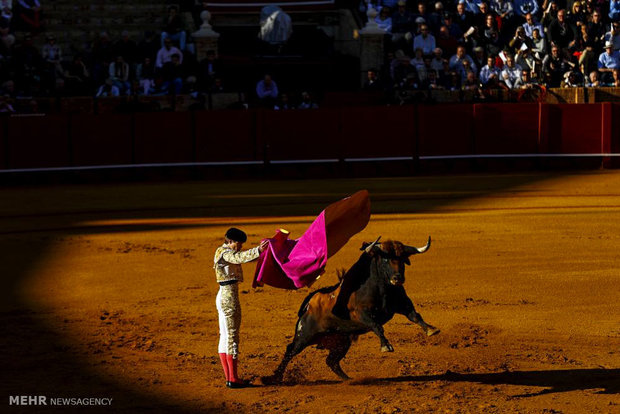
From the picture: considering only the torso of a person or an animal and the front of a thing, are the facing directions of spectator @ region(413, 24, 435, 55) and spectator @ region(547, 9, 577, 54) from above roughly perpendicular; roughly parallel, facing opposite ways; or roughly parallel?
roughly parallel

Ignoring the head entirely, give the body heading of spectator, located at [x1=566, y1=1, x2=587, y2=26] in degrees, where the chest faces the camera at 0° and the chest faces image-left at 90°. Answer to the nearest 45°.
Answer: approximately 0°

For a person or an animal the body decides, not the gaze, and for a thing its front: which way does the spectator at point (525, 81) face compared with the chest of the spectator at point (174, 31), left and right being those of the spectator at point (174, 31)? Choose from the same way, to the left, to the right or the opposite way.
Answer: the same way

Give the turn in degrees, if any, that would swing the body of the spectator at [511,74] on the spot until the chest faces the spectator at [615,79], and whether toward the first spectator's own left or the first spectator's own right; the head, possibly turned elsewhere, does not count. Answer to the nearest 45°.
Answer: approximately 90° to the first spectator's own left

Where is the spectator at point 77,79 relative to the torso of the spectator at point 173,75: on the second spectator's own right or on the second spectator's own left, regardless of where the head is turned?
on the second spectator's own right

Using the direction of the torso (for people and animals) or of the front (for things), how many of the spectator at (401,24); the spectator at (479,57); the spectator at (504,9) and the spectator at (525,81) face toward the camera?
4

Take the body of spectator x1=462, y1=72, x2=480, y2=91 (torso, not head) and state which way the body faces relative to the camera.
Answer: toward the camera

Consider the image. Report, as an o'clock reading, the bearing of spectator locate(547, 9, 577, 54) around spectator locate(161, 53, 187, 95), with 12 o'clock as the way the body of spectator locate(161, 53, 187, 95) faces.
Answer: spectator locate(547, 9, 577, 54) is roughly at 9 o'clock from spectator locate(161, 53, 187, 95).

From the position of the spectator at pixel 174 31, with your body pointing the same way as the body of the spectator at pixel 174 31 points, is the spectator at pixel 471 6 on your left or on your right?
on your left

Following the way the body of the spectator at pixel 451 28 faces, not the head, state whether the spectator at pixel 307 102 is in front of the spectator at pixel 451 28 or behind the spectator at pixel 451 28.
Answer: in front

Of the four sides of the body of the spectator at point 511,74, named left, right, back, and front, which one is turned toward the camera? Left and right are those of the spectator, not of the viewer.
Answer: front

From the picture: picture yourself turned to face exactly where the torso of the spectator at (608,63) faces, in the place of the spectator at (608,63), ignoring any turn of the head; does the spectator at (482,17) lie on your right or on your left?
on your right

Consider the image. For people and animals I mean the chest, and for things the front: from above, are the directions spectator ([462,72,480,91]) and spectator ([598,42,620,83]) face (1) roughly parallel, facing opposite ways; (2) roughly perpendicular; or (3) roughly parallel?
roughly parallel

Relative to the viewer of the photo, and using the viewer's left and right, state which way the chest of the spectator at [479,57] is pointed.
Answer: facing the viewer

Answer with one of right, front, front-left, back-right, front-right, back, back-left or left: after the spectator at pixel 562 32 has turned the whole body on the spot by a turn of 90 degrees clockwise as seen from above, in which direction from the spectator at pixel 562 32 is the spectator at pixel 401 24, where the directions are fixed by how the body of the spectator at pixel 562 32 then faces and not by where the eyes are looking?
front

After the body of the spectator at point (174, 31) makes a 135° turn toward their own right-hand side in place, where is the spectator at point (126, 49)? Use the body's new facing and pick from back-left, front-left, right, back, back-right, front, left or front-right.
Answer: left

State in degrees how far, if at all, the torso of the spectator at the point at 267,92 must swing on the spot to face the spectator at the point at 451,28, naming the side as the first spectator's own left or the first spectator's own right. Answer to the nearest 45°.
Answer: approximately 90° to the first spectator's own left
